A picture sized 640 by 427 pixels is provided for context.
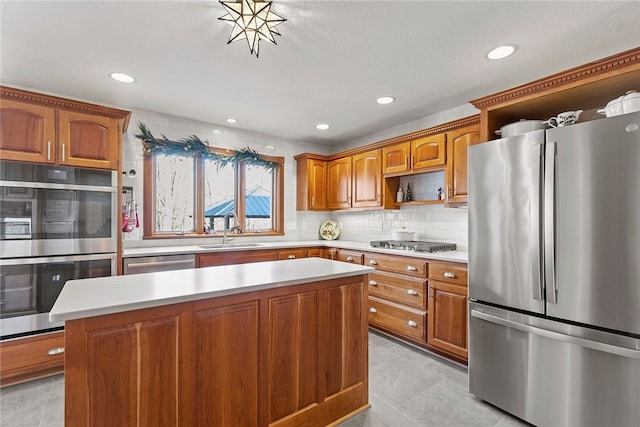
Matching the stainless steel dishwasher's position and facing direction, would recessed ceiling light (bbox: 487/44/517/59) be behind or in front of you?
in front

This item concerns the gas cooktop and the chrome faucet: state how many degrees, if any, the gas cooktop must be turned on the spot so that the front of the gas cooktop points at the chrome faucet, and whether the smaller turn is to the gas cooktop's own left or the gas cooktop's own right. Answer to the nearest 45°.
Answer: approximately 45° to the gas cooktop's own right

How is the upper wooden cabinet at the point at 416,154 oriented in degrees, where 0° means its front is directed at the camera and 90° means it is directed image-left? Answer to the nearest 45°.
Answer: approximately 45°

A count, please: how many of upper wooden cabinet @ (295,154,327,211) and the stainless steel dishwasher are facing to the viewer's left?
0

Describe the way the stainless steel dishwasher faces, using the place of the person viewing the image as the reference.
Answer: facing the viewer and to the right of the viewer

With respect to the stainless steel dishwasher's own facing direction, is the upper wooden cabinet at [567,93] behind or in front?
in front

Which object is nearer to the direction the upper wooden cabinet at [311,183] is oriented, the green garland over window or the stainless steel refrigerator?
the stainless steel refrigerator
